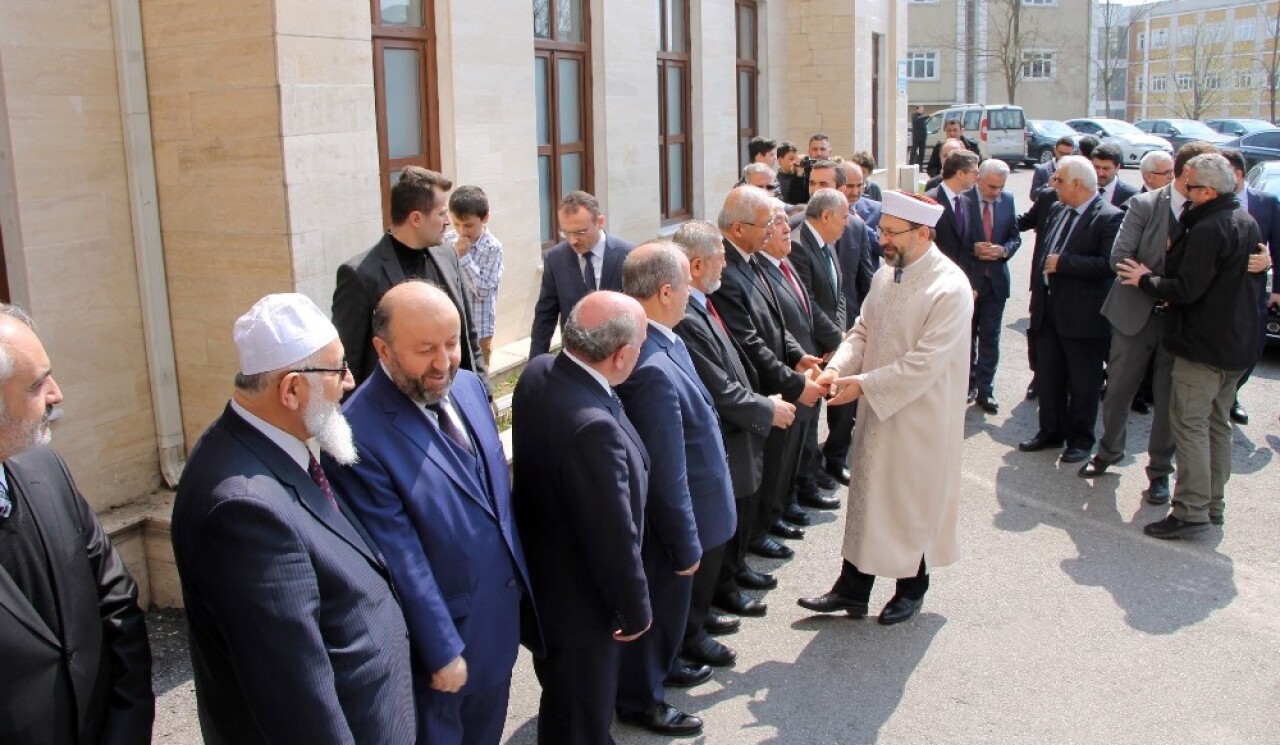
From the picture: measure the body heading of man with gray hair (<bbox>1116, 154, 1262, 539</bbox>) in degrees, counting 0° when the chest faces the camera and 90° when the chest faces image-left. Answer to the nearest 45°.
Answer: approximately 90°

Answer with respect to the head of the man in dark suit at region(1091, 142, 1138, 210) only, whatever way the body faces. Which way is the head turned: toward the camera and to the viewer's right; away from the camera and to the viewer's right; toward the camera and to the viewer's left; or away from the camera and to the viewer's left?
toward the camera and to the viewer's left

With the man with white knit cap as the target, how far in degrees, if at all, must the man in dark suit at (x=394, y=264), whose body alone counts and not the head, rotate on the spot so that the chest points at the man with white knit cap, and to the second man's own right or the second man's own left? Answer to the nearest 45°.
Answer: approximately 45° to the second man's own right

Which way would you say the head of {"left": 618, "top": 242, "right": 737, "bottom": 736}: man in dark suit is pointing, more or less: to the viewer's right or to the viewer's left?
to the viewer's right

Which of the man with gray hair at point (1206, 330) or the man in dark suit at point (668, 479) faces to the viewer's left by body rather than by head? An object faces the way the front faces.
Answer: the man with gray hair

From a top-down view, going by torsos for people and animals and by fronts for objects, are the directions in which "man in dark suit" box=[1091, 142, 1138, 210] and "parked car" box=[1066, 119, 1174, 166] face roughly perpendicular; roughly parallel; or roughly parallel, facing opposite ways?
roughly perpendicular

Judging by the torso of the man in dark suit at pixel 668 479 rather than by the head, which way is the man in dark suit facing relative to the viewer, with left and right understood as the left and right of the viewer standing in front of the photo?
facing to the right of the viewer

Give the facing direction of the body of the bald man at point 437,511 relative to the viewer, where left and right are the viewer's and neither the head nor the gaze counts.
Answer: facing the viewer and to the right of the viewer

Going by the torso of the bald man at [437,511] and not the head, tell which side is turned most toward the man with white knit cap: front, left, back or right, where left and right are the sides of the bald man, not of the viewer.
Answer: right

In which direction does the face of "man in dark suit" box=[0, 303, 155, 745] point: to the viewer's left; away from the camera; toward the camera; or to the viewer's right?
to the viewer's right

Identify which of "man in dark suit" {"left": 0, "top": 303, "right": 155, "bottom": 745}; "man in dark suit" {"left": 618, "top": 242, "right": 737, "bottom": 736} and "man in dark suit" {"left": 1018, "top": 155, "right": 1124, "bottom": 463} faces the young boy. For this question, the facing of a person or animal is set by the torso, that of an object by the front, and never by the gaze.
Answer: "man in dark suit" {"left": 1018, "top": 155, "right": 1124, "bottom": 463}

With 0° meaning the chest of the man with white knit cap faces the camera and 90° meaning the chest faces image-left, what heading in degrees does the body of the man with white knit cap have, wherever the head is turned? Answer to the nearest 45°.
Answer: approximately 270°
